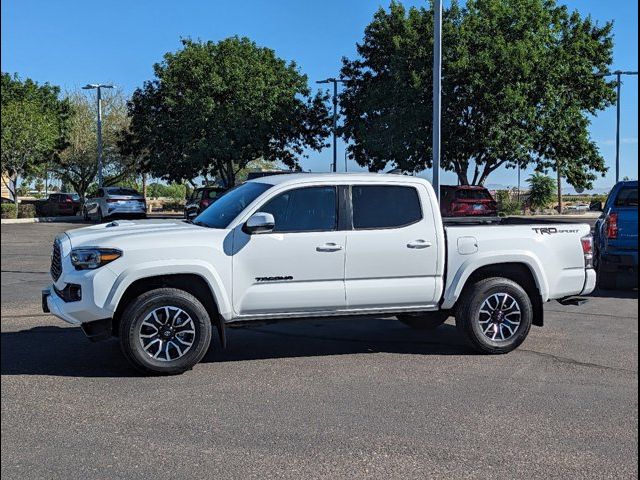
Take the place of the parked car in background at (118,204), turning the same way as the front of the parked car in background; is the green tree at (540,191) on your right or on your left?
on your right

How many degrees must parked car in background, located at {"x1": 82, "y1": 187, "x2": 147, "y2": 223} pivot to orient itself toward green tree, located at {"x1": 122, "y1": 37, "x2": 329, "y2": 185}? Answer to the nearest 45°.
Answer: approximately 90° to its right

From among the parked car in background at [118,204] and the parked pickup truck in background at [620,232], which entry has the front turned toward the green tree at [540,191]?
the parked pickup truck in background at [620,232]

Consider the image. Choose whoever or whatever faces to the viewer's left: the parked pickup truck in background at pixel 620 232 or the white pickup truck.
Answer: the white pickup truck

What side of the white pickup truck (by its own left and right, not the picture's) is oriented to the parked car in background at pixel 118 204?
right

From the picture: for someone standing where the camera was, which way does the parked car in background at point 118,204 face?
facing away from the viewer and to the left of the viewer

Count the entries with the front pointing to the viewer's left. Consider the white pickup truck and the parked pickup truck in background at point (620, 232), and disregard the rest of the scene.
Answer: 1

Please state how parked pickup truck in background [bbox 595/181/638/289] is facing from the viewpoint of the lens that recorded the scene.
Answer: facing away from the viewer

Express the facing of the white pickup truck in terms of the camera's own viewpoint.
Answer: facing to the left of the viewer

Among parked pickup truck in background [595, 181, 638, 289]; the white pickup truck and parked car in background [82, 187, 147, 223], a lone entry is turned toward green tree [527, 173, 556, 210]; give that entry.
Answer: parked pickup truck in background [595, 181, 638, 289]
